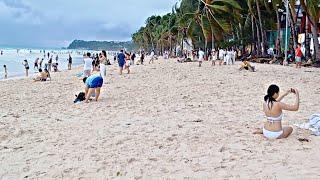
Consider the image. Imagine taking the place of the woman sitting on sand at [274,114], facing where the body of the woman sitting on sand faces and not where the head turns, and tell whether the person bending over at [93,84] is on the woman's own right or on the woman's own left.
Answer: on the woman's own left

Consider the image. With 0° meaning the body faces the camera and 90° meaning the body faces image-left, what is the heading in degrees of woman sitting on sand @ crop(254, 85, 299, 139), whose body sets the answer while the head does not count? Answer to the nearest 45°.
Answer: approximately 225°
